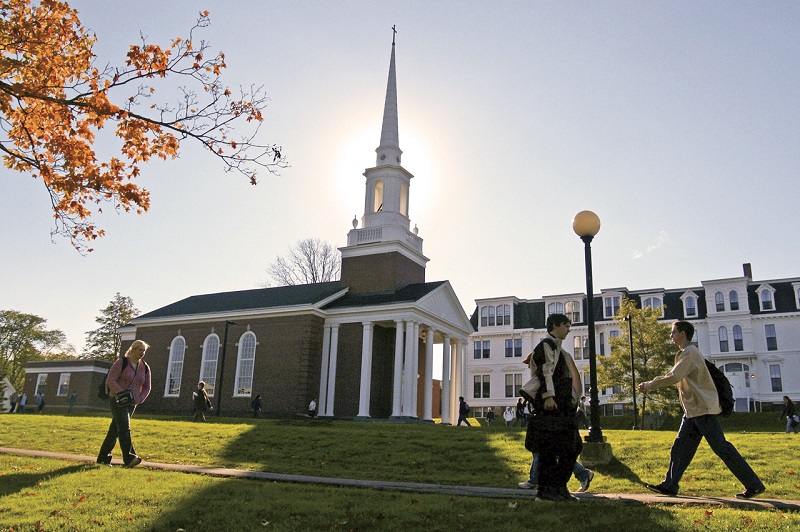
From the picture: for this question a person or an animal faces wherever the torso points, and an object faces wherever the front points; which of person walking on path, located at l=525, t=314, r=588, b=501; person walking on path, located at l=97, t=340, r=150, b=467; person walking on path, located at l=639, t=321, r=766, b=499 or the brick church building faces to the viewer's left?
person walking on path, located at l=639, t=321, r=766, b=499

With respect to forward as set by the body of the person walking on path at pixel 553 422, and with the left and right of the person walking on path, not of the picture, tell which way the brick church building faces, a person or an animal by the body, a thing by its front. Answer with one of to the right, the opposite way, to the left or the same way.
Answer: the same way

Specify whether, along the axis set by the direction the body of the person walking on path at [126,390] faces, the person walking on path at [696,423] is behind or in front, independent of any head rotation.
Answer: in front

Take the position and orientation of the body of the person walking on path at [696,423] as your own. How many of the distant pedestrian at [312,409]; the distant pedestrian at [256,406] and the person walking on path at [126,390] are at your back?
0

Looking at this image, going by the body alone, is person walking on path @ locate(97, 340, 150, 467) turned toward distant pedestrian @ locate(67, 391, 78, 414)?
no

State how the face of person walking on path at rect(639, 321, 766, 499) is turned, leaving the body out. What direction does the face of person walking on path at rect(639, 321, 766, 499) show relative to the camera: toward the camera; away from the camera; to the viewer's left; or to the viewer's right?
to the viewer's left

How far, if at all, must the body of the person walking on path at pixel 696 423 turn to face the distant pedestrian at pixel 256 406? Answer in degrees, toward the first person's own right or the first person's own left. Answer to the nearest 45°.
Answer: approximately 45° to the first person's own right

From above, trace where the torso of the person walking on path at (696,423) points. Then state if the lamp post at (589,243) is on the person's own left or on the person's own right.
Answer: on the person's own right

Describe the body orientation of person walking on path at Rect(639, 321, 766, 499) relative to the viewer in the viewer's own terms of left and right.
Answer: facing to the left of the viewer

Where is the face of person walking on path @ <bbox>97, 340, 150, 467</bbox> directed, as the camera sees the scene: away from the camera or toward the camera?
toward the camera

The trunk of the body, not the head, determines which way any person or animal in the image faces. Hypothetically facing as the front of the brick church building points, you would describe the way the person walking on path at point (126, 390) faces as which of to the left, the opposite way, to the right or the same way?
the same way

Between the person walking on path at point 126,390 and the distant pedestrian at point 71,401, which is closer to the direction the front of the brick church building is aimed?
the person walking on path
